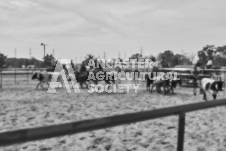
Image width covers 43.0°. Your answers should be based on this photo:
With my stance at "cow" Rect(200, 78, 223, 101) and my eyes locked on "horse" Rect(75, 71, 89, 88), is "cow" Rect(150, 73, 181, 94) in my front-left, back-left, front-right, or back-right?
front-right
